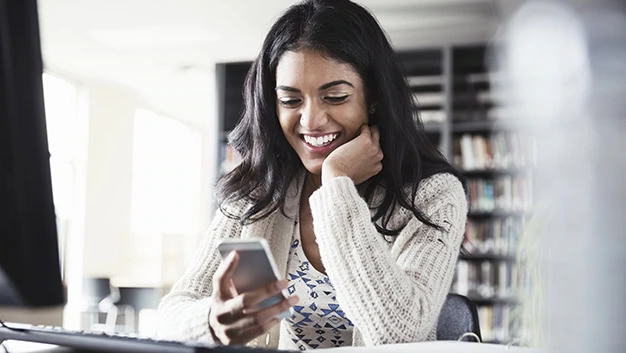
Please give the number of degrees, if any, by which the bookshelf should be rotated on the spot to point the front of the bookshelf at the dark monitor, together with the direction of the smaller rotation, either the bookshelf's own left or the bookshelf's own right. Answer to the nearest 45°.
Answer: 0° — it already faces it

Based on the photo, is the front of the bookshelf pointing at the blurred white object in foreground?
yes

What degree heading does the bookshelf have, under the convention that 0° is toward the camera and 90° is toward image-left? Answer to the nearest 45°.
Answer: approximately 0°

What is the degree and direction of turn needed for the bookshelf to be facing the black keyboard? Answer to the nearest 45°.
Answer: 0° — it already faces it

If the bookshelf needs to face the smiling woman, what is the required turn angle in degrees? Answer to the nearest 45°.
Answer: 0° — it already faces them
